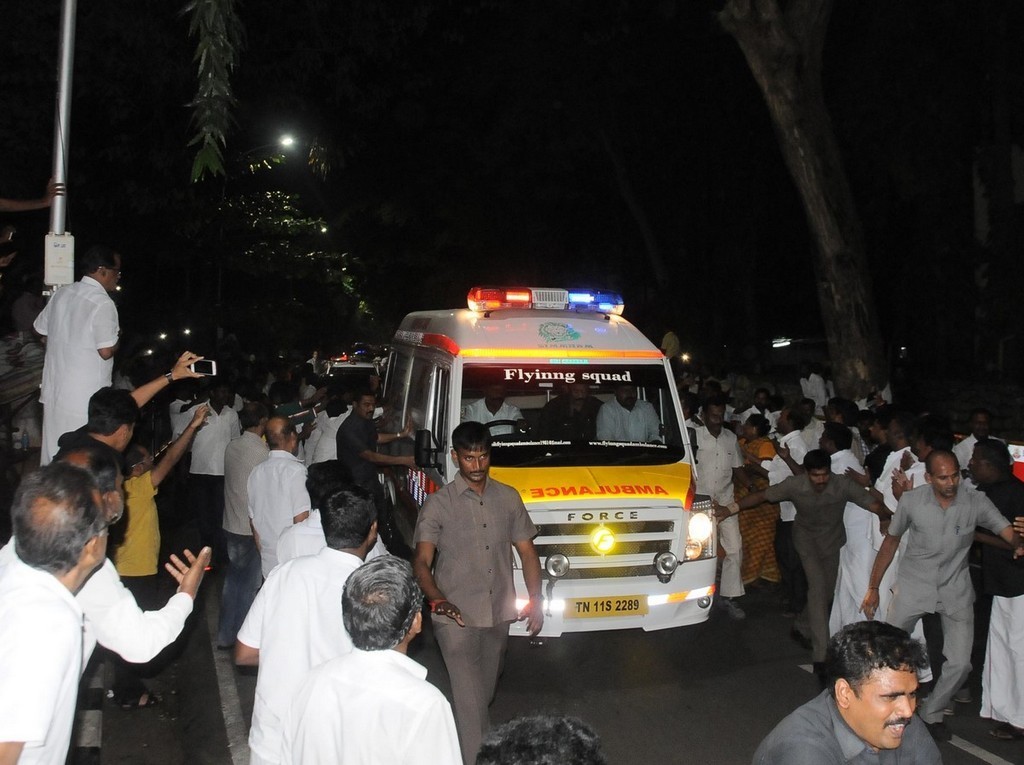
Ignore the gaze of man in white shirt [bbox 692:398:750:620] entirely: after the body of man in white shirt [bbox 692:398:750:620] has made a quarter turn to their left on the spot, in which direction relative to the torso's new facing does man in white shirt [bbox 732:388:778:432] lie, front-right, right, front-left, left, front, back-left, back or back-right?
left

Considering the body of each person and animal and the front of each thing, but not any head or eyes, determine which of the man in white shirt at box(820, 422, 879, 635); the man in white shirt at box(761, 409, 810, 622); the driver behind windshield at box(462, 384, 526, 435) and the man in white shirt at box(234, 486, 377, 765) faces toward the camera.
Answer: the driver behind windshield

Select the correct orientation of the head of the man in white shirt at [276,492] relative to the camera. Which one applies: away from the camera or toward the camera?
away from the camera

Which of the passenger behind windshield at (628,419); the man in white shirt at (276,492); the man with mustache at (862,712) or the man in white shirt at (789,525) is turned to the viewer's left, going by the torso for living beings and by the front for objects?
the man in white shirt at (789,525)

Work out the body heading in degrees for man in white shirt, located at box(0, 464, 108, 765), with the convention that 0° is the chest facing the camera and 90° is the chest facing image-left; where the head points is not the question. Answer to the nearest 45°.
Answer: approximately 225°

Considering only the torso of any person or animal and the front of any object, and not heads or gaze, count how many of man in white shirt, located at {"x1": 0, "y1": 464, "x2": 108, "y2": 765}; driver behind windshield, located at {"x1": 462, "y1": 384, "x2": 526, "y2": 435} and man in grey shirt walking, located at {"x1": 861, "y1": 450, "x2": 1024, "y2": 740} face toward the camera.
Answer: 2

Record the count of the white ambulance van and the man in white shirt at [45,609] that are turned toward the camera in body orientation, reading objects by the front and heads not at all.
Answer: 1

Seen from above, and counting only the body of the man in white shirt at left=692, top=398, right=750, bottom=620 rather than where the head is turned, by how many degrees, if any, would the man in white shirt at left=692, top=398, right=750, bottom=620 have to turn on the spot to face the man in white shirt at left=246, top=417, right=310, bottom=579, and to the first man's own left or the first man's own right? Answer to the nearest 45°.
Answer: approximately 45° to the first man's own right

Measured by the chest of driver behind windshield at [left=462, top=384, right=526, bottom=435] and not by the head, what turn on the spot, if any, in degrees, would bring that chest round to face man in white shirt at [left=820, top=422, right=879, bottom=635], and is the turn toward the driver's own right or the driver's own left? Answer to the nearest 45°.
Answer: approximately 90° to the driver's own left

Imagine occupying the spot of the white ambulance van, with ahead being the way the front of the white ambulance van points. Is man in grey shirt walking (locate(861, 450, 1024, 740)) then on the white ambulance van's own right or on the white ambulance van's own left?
on the white ambulance van's own left

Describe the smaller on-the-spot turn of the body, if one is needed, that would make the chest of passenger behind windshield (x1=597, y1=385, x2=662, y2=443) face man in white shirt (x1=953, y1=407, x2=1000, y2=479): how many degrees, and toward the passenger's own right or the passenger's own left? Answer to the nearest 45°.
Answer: approximately 135° to the passenger's own left

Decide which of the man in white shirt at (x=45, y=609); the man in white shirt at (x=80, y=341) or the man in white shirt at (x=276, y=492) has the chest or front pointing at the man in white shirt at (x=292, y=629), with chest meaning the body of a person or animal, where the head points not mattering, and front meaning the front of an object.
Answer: the man in white shirt at (x=45, y=609)
